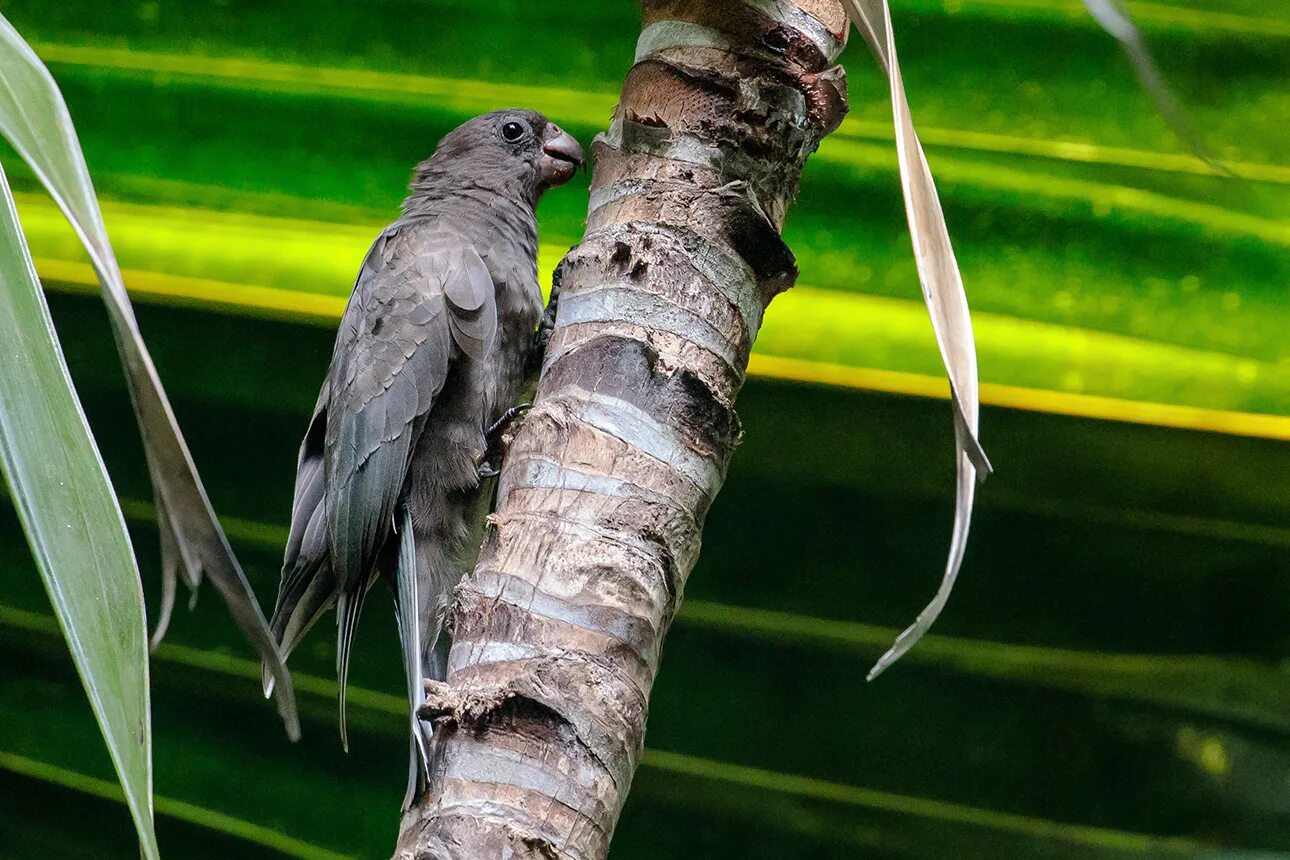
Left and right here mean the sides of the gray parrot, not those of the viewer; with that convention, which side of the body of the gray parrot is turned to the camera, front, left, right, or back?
right

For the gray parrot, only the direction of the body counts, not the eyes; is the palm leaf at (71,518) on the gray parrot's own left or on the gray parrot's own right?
on the gray parrot's own right

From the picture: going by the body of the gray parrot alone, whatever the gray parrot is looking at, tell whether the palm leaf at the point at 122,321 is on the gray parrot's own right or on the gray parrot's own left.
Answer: on the gray parrot's own right
